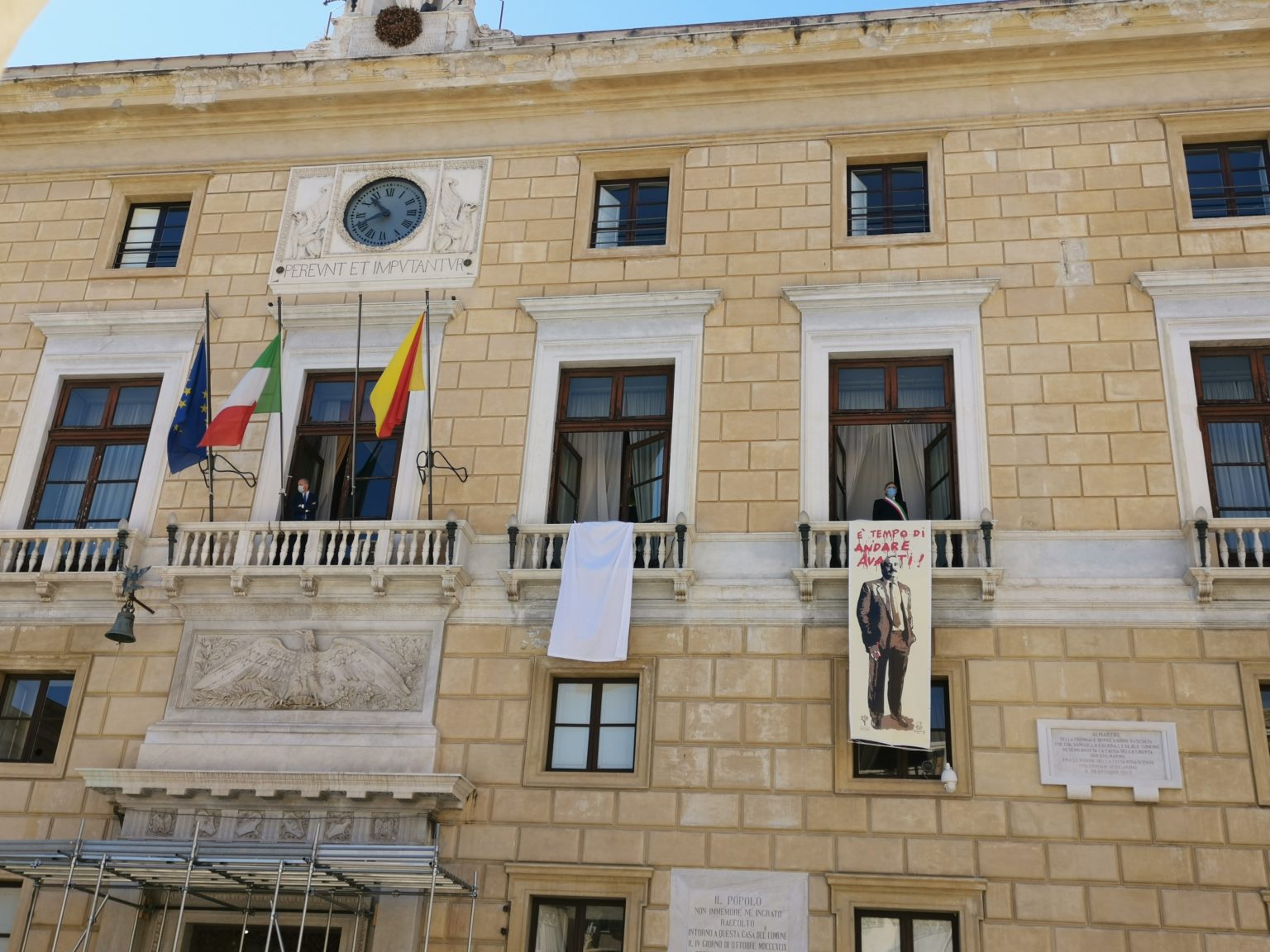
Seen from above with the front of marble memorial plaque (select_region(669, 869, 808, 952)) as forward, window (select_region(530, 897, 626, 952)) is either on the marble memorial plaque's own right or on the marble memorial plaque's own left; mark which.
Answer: on the marble memorial plaque's own right

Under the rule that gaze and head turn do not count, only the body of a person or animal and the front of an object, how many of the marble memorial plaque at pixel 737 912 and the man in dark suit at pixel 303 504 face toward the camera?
2

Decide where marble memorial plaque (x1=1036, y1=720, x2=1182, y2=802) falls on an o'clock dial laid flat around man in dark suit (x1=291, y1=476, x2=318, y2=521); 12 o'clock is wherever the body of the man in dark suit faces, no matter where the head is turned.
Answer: The marble memorial plaque is roughly at 10 o'clock from the man in dark suit.

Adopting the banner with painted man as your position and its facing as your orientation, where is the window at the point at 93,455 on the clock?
The window is roughly at 3 o'clock from the banner with painted man.

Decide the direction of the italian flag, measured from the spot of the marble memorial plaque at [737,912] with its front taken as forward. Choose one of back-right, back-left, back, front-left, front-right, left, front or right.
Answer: right

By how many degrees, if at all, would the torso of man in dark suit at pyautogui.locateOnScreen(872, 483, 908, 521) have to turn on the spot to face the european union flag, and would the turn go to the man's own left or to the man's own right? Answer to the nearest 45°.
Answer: approximately 90° to the man's own right

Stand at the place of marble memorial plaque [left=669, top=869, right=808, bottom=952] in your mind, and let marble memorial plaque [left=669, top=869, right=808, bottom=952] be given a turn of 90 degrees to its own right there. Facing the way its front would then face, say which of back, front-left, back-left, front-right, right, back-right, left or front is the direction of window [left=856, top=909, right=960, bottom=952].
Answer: back

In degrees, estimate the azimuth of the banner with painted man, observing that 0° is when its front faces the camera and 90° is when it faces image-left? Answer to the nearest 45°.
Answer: approximately 0°

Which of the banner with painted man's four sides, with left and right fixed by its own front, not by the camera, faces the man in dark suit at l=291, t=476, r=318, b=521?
right
